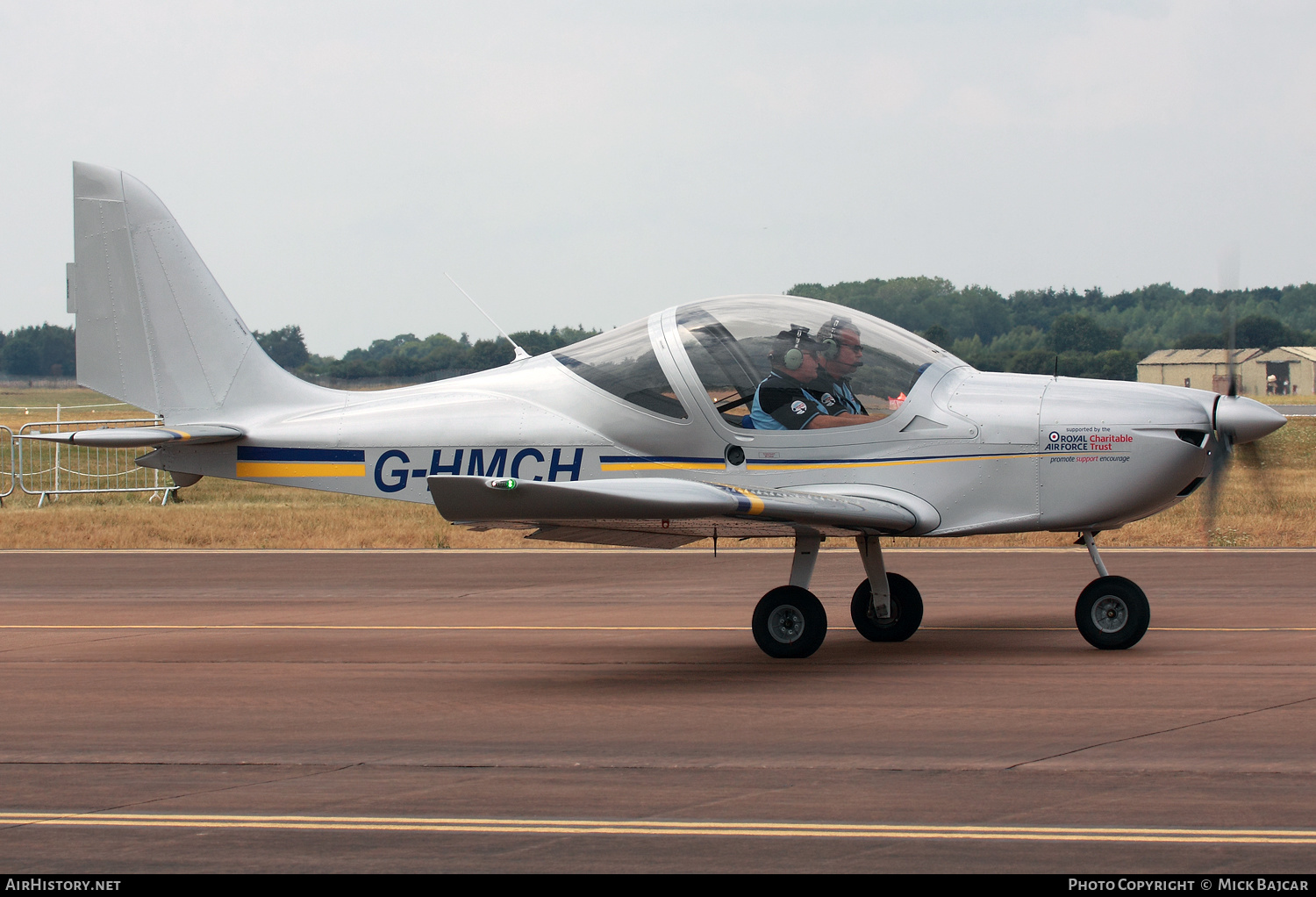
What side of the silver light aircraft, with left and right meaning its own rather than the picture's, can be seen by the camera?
right

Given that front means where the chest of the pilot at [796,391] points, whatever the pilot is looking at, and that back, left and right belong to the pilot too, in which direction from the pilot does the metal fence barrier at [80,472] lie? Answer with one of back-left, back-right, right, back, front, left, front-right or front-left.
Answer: back-left

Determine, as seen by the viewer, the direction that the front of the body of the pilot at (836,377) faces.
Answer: to the viewer's right

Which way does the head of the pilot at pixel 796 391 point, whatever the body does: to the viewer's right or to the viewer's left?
to the viewer's right

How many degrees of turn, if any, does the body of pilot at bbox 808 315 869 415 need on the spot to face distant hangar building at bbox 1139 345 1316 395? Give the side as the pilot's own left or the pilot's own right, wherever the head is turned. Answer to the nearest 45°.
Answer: approximately 45° to the pilot's own left

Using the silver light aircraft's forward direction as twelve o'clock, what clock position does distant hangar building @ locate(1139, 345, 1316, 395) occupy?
The distant hangar building is roughly at 9 o'clock from the silver light aircraft.

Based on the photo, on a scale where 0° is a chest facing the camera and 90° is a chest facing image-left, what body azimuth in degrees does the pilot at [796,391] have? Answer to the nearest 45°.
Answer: approximately 270°

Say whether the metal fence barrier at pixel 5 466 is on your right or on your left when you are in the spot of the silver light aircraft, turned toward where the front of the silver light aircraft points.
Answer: on your left

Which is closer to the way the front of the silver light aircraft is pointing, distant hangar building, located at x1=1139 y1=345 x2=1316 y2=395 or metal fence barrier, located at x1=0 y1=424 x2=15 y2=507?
the distant hangar building

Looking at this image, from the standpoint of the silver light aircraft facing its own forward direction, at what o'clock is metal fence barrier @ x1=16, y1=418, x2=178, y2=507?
The metal fence barrier is roughly at 8 o'clock from the silver light aircraft.

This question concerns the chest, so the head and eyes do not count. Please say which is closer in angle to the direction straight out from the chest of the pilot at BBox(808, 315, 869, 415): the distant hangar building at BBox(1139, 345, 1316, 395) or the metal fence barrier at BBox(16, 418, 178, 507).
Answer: the distant hangar building
